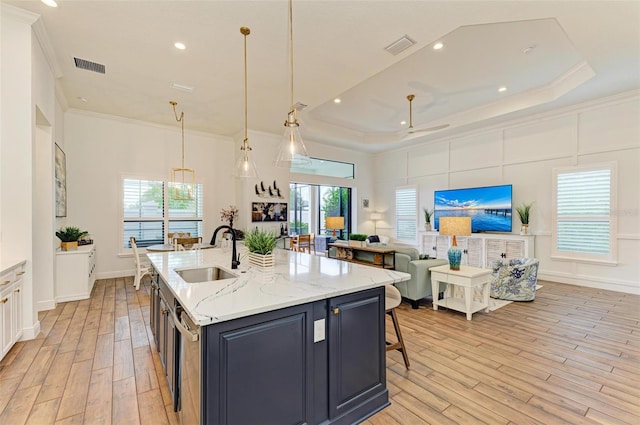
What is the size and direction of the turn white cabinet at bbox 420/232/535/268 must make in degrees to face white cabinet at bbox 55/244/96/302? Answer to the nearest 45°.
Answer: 0° — it already faces it

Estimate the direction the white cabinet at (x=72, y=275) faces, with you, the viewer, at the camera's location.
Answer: facing to the right of the viewer

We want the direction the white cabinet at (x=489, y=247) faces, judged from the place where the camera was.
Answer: facing the viewer and to the left of the viewer

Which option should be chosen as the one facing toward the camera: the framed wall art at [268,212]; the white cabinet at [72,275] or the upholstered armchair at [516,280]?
the framed wall art

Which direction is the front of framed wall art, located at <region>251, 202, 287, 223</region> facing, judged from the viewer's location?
facing the viewer

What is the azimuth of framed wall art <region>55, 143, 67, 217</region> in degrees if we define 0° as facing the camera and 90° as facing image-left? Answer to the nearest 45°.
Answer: approximately 270°

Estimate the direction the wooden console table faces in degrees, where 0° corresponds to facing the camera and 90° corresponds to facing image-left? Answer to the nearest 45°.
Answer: approximately 45°

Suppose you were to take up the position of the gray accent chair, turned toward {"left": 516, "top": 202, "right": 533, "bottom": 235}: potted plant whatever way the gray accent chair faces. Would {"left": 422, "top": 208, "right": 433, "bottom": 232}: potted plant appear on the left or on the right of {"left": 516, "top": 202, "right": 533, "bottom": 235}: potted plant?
left

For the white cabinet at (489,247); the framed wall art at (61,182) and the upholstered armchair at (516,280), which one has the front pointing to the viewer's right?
the framed wall art

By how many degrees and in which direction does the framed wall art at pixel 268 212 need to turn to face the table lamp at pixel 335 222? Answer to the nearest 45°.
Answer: approximately 45° to its left
